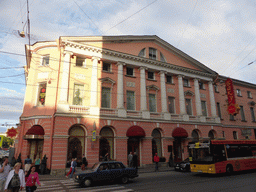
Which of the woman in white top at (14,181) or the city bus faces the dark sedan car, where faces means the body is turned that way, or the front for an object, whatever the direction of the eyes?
the city bus

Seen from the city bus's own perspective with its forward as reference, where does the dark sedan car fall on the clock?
The dark sedan car is roughly at 12 o'clock from the city bus.

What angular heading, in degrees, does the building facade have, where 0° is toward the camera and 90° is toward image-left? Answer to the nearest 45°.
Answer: approximately 315°

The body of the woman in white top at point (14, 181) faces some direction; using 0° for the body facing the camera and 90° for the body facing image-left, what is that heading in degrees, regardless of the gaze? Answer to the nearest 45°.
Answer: approximately 0°

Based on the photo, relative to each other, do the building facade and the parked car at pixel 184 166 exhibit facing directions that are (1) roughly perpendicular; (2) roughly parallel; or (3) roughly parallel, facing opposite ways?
roughly perpendicular

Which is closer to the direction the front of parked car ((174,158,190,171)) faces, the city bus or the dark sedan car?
the dark sedan car

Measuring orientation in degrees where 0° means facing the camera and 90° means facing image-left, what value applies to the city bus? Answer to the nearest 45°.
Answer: approximately 45°
